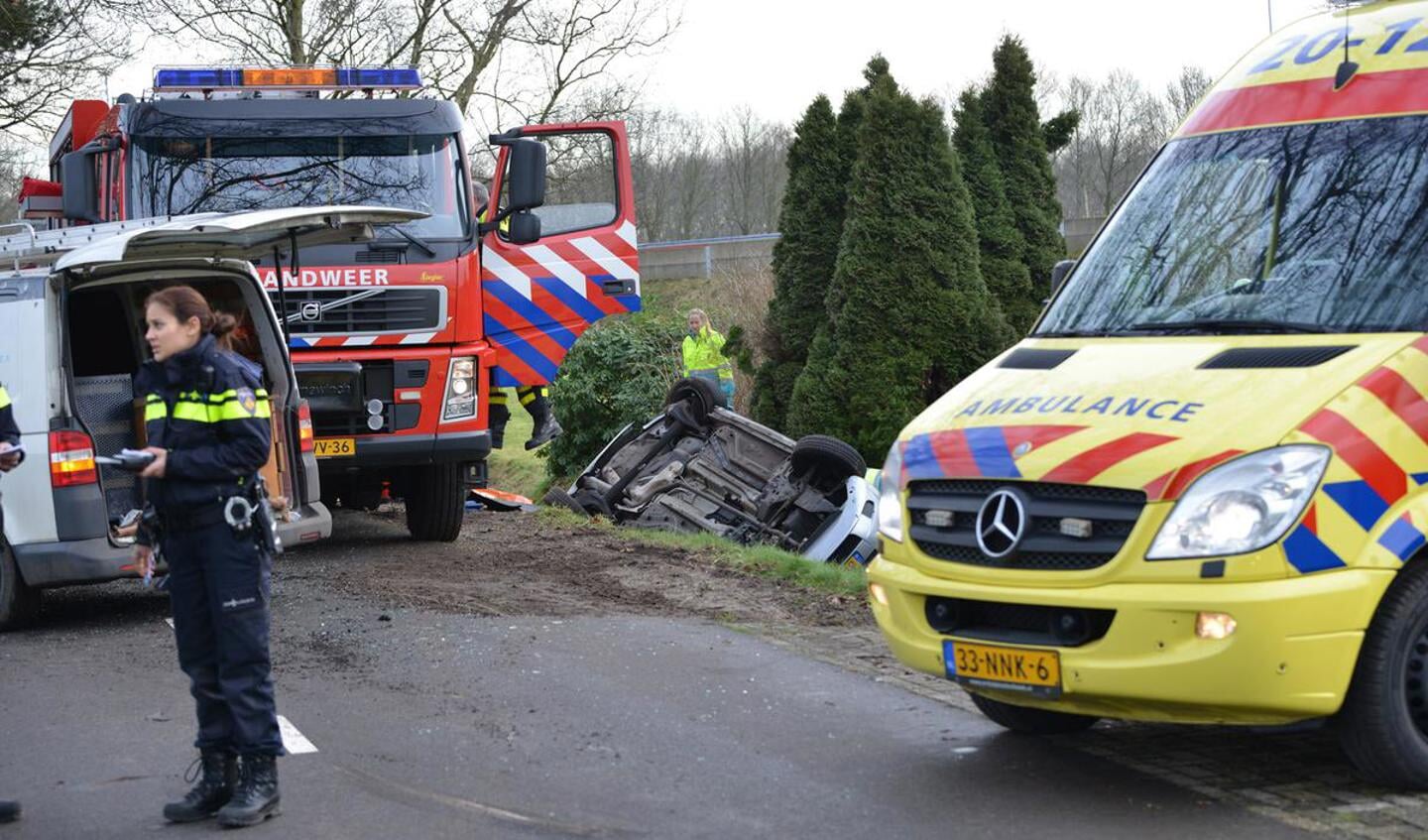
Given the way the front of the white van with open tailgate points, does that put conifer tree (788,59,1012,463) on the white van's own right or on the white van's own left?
on the white van's own right

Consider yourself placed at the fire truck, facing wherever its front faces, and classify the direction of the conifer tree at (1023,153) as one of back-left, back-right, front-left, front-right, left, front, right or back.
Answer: back-left

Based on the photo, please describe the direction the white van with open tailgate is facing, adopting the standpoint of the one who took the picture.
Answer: facing away from the viewer and to the left of the viewer

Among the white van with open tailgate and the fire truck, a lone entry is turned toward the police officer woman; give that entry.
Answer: the fire truck

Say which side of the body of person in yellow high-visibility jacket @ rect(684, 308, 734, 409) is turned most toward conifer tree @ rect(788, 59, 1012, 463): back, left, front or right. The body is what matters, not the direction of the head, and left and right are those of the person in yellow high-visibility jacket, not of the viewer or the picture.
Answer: left

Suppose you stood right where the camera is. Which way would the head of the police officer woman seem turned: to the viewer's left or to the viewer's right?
to the viewer's left

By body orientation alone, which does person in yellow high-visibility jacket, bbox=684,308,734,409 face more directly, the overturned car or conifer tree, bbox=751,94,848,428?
the overturned car

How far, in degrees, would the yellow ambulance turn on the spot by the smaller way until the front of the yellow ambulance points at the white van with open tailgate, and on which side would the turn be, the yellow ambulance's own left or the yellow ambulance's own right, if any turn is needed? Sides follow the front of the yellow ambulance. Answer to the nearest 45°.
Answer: approximately 45° to the yellow ambulance's own right

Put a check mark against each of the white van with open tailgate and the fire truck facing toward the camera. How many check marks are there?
1

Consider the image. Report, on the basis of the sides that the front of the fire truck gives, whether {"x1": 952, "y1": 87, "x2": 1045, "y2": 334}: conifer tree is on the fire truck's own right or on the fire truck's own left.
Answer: on the fire truck's own left

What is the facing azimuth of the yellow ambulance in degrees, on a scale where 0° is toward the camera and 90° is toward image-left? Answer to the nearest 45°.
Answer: approximately 45°
